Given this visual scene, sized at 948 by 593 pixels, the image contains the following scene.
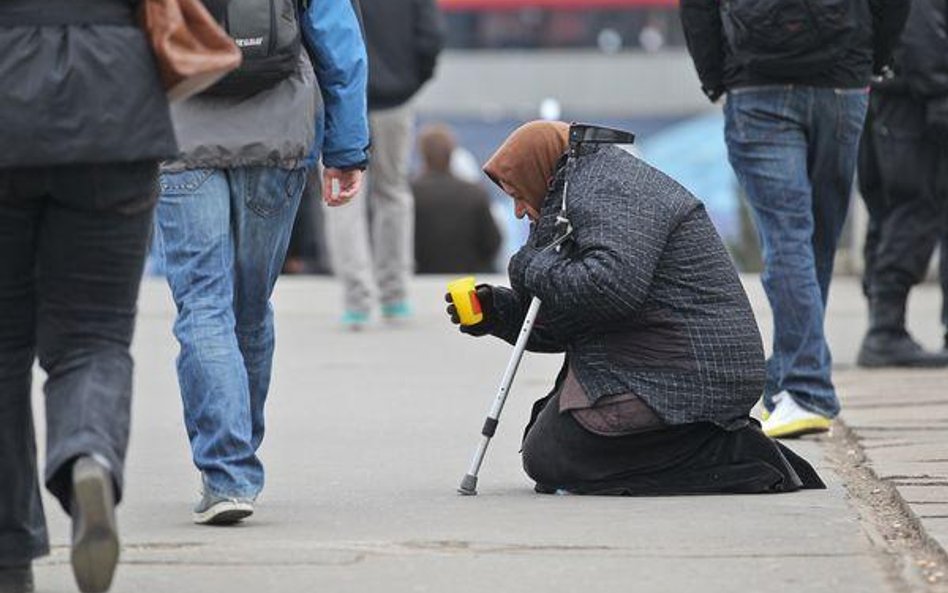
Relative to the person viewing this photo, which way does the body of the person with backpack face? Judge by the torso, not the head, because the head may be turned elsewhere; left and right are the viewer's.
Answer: facing away from the viewer

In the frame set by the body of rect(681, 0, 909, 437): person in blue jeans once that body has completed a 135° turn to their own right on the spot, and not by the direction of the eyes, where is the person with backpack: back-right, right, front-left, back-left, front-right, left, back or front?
right

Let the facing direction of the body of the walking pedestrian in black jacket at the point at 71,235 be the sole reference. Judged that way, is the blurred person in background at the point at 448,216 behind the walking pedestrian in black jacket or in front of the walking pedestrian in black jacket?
in front

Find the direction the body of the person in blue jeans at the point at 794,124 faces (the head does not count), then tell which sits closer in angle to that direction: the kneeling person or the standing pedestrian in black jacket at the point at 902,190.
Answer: the standing pedestrian in black jacket

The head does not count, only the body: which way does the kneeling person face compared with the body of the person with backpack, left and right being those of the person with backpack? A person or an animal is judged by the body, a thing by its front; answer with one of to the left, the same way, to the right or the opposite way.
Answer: to the left

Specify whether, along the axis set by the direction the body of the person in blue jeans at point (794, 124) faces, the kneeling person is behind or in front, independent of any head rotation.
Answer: behind

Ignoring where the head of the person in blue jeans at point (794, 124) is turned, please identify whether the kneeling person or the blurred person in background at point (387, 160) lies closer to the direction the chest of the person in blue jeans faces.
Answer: the blurred person in background

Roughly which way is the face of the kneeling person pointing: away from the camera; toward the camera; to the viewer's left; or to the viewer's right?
to the viewer's left

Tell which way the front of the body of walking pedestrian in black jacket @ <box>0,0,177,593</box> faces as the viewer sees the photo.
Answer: away from the camera

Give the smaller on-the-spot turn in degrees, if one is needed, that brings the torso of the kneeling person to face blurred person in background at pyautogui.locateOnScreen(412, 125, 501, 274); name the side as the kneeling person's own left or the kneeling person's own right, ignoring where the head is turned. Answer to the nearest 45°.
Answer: approximately 90° to the kneeling person's own right

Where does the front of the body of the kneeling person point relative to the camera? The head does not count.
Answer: to the viewer's left

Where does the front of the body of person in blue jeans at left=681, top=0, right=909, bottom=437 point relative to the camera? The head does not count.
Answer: away from the camera
